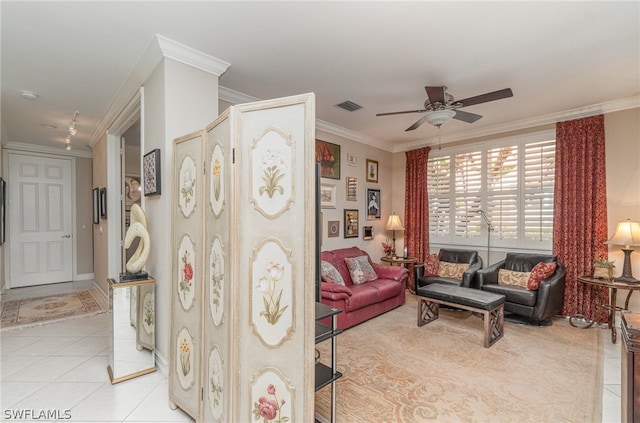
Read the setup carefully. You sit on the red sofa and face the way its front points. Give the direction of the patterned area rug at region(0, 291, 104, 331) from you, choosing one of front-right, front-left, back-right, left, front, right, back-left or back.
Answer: back-right

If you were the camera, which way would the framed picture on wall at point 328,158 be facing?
facing the viewer and to the right of the viewer

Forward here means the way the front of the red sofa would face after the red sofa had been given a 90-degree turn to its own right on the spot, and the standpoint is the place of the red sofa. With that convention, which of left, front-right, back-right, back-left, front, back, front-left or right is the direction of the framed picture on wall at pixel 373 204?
back-right

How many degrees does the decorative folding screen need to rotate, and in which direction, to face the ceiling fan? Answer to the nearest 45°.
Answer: approximately 180°

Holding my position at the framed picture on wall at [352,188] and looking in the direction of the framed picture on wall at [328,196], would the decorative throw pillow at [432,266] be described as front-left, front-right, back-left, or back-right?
back-left

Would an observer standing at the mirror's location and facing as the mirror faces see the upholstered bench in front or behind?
in front

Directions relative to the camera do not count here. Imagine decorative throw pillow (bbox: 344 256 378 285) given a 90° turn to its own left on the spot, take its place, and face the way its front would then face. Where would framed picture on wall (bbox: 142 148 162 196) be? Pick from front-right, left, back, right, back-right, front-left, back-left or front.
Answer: back

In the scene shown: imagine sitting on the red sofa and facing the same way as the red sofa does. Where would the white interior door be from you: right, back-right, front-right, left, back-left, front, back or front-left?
back-right

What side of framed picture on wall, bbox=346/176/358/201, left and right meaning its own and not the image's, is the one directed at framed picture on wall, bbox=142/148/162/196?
right

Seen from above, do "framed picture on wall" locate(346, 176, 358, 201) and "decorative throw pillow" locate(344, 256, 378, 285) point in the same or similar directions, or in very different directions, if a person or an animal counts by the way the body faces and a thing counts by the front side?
same or similar directions

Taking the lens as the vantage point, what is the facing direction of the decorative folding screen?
facing the viewer and to the left of the viewer

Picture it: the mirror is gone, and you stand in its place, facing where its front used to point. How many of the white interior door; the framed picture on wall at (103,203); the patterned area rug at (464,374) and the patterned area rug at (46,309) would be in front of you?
1

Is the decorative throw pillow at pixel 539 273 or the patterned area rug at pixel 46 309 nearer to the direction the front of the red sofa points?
the decorative throw pillow

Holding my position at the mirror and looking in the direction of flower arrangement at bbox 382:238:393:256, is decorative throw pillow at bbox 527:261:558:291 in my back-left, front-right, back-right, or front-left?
front-right

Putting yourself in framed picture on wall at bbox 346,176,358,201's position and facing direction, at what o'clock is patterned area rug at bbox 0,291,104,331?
The patterned area rug is roughly at 4 o'clock from the framed picture on wall.

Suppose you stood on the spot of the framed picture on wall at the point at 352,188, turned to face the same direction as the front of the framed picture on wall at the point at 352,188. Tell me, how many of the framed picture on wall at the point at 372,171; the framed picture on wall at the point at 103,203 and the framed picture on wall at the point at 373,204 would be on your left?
2

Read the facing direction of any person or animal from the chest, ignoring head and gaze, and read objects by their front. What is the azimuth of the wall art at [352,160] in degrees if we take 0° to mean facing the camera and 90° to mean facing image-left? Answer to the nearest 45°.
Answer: approximately 315°
